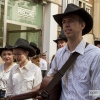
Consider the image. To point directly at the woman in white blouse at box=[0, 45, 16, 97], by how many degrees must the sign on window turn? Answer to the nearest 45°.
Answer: approximately 45° to its right

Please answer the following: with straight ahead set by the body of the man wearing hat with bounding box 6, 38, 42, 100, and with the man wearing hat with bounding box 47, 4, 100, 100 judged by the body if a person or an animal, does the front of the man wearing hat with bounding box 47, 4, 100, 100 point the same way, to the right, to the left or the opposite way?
the same way

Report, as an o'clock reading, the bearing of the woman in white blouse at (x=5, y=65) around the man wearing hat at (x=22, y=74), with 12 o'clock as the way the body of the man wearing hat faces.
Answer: The woman in white blouse is roughly at 4 o'clock from the man wearing hat.

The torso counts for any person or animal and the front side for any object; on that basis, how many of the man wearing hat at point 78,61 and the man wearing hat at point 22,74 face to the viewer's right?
0

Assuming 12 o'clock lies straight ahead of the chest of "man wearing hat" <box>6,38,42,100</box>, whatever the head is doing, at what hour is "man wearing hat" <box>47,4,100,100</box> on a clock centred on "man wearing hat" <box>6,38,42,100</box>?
"man wearing hat" <box>47,4,100,100</box> is roughly at 10 o'clock from "man wearing hat" <box>6,38,42,100</box>.

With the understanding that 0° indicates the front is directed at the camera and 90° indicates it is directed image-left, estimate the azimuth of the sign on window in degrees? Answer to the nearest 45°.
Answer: approximately 315°

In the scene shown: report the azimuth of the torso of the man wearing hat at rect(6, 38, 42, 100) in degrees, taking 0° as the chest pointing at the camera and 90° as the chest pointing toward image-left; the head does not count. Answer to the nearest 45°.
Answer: approximately 45°

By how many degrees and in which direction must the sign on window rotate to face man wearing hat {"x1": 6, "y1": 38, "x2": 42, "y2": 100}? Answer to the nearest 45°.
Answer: approximately 45° to its right

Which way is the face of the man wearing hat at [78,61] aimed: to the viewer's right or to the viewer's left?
to the viewer's left

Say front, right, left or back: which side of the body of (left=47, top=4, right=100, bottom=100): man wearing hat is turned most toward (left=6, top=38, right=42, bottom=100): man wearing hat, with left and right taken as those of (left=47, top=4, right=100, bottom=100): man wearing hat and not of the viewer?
right
